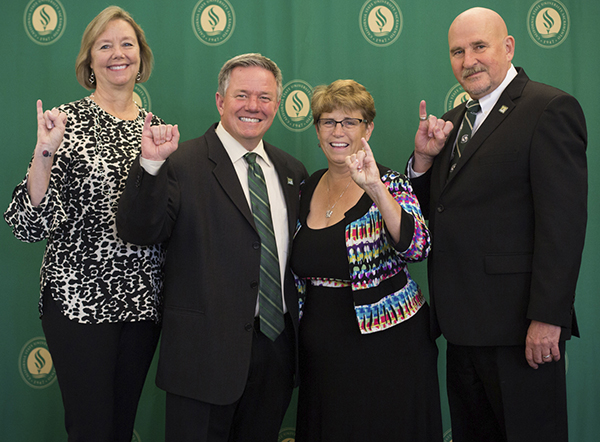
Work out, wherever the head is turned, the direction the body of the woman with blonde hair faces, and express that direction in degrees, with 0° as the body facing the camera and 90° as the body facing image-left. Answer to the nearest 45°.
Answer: approximately 0°

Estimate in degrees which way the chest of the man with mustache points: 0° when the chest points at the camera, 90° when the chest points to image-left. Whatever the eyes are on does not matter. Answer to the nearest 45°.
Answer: approximately 45°

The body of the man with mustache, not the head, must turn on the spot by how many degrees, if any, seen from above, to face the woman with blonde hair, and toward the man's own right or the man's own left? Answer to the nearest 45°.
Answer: approximately 45° to the man's own right

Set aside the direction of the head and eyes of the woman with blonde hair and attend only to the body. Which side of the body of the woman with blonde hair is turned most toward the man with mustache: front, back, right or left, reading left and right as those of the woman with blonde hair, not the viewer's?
left

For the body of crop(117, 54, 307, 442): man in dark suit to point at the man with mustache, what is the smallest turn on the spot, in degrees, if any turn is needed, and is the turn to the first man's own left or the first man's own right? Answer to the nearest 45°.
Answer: approximately 45° to the first man's own left
